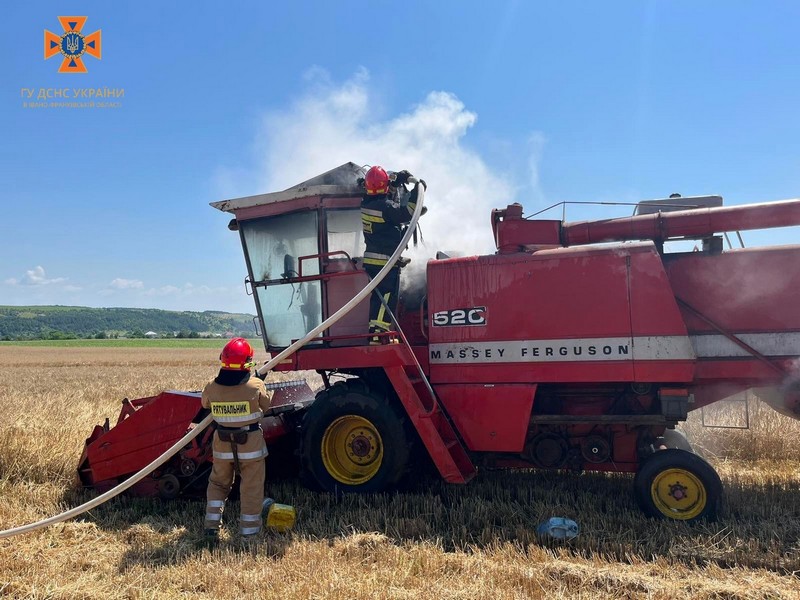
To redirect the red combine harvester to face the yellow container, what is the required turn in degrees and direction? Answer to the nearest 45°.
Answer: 0° — it already faces it

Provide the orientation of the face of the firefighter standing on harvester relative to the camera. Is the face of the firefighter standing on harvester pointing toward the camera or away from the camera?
away from the camera

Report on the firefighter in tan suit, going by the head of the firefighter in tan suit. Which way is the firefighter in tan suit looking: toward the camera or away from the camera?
away from the camera

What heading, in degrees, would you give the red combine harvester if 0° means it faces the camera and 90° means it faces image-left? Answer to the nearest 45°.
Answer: approximately 90°
